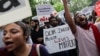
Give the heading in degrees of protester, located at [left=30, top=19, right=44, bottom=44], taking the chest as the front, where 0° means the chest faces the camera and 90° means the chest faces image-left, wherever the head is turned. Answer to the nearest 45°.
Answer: approximately 45°

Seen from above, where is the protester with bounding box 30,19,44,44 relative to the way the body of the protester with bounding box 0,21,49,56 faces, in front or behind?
behind

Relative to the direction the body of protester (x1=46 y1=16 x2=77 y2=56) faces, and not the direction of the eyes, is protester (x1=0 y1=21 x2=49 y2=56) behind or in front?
in front

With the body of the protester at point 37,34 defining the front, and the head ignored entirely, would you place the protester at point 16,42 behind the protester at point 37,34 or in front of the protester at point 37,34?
in front

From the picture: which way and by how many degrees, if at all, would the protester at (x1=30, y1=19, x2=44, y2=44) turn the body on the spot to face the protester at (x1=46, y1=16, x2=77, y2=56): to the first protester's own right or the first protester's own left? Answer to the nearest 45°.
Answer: approximately 90° to the first protester's own left

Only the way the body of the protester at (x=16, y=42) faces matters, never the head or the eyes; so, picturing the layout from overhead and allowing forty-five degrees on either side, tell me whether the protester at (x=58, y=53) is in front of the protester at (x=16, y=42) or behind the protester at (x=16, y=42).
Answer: behind
